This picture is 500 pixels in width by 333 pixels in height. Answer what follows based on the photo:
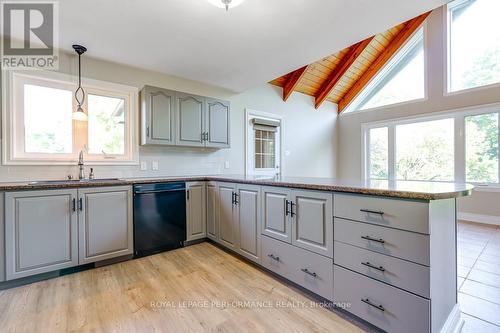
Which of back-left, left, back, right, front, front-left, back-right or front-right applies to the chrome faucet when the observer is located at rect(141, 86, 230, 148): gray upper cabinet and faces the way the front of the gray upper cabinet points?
back-right

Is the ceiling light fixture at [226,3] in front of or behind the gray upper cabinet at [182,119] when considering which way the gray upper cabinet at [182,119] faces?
in front

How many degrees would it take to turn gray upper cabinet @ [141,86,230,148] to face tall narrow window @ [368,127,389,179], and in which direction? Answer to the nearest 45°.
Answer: approximately 45° to its left

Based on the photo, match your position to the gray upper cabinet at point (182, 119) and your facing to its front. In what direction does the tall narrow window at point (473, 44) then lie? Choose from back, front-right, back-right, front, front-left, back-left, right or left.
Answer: front-left

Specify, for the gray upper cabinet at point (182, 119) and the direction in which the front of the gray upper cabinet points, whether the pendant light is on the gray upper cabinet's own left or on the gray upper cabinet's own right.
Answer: on the gray upper cabinet's own right

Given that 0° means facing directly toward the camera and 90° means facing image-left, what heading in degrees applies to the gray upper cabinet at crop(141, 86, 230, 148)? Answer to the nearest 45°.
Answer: approximately 315°

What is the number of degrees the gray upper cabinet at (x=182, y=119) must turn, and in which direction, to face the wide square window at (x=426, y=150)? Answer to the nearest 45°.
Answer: approximately 45° to its left
